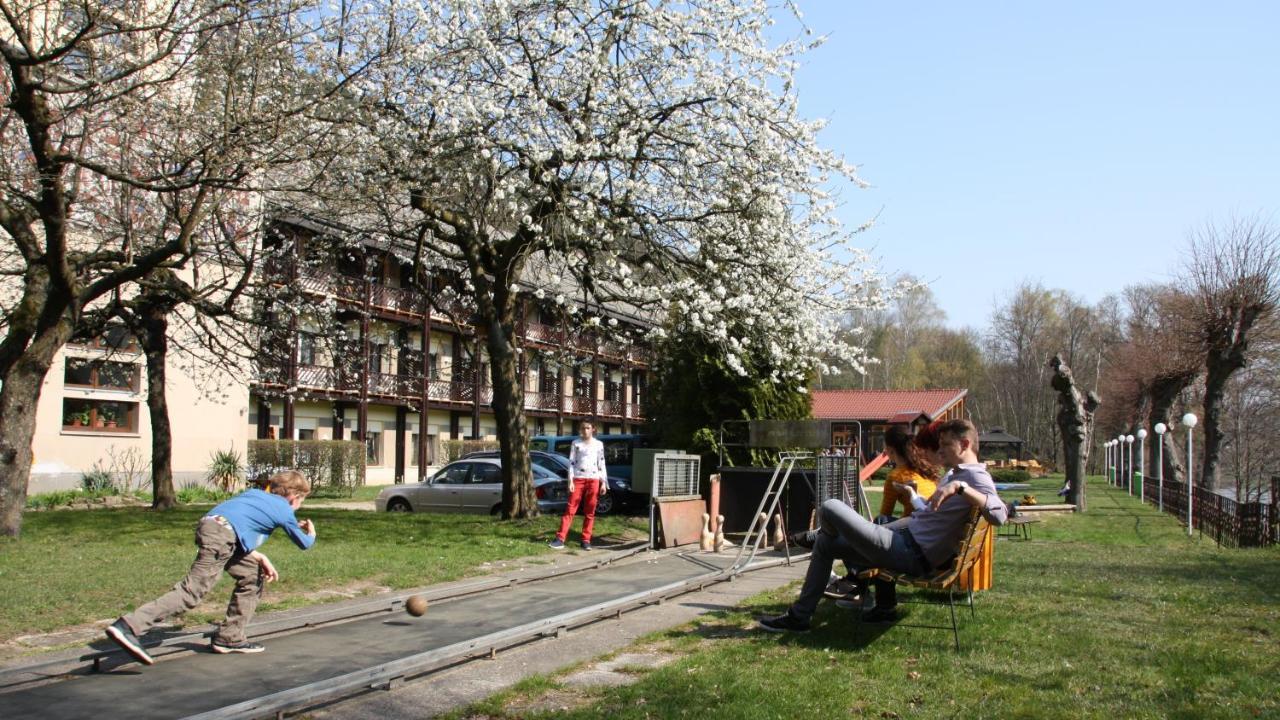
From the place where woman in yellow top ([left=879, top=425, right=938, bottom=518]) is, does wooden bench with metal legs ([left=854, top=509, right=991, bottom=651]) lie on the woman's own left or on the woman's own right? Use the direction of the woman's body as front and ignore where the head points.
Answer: on the woman's own left

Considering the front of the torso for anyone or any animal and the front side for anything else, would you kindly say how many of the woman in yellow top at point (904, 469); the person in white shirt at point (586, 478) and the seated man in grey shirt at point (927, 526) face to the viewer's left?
2

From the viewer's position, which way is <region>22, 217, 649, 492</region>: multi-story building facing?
facing the viewer and to the right of the viewer

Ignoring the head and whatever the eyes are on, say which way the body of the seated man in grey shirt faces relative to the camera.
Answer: to the viewer's left

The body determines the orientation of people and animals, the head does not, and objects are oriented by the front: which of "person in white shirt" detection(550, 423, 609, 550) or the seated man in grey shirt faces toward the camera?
the person in white shirt

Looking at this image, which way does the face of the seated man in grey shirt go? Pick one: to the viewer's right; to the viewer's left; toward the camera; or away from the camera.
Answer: to the viewer's left

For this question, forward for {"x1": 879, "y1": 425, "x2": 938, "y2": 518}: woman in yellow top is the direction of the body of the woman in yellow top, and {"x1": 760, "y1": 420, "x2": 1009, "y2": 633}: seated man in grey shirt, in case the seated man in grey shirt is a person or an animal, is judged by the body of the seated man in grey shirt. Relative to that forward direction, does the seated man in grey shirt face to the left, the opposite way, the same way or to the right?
the same way

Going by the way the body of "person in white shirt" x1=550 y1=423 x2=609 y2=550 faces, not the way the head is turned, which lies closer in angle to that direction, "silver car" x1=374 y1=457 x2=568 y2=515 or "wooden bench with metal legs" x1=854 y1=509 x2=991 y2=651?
the wooden bench with metal legs

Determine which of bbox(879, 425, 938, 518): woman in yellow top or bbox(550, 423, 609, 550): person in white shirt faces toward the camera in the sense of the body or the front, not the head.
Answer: the person in white shirt

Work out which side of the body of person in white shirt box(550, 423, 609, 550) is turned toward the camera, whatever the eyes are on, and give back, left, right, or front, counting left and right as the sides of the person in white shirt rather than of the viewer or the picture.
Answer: front

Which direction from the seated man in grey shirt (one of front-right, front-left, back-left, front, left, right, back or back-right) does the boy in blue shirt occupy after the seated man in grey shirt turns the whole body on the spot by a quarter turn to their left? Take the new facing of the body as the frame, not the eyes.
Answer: right

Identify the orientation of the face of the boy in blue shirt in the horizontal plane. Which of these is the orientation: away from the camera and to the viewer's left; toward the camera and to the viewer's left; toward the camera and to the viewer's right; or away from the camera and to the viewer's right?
away from the camera and to the viewer's right

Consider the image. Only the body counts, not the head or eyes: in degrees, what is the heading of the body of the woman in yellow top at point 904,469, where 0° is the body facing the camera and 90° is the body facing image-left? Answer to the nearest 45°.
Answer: approximately 90°
